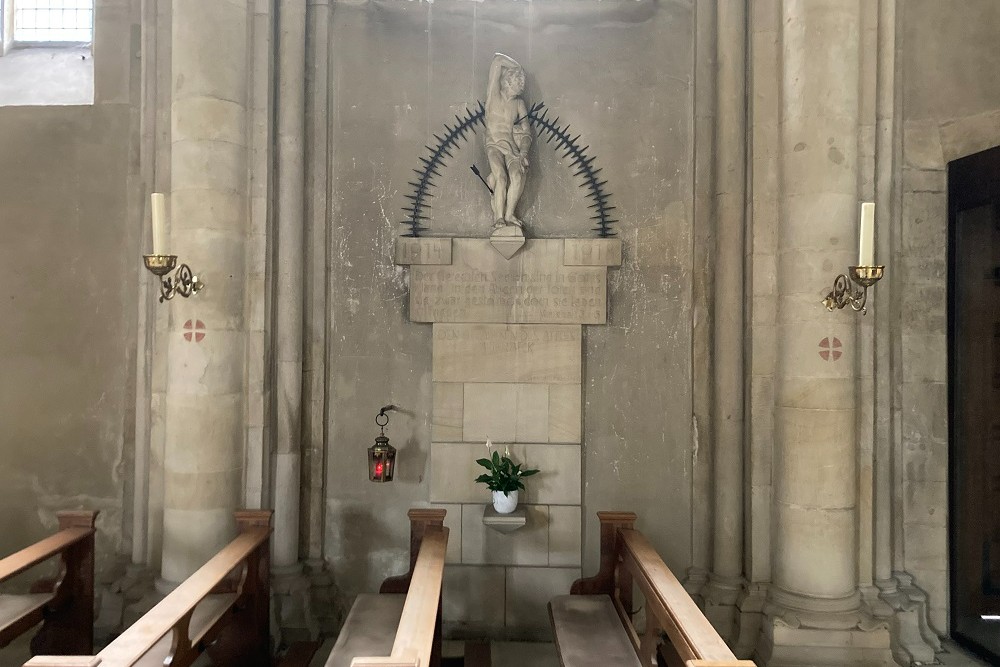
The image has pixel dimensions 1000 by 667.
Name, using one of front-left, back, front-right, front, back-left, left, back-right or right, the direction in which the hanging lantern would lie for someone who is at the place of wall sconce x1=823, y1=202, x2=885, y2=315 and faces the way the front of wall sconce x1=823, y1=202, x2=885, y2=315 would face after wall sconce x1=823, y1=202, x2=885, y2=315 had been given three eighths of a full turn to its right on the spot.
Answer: front

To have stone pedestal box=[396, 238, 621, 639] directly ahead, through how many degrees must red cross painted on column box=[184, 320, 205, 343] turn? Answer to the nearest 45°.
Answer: approximately 90° to its left

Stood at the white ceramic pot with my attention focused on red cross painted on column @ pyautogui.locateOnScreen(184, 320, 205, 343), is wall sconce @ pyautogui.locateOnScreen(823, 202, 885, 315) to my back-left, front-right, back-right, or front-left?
back-left

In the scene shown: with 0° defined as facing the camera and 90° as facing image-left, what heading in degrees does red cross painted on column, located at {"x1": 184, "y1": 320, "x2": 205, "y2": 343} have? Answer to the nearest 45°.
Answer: approximately 0°

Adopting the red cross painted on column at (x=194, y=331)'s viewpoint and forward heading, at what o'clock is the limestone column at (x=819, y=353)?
The limestone column is roughly at 10 o'clock from the red cross painted on column.

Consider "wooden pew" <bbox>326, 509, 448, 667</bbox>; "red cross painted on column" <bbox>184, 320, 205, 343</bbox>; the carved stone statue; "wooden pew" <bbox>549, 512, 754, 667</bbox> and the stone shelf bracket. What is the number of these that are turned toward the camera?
3

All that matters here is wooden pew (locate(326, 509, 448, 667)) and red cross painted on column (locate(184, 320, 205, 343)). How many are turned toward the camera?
1
